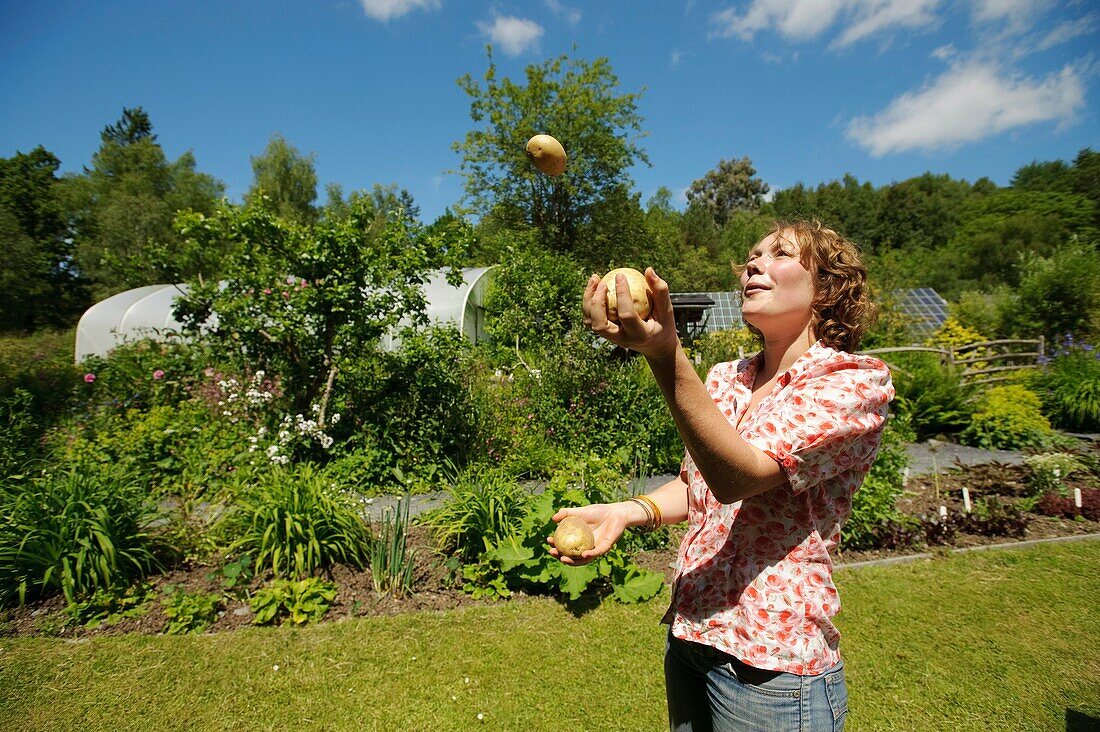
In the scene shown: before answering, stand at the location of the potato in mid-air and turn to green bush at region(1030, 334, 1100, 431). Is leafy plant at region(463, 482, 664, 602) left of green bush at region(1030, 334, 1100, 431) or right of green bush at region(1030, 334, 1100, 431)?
left

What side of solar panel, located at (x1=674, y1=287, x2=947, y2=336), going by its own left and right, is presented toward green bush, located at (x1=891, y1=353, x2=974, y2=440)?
front

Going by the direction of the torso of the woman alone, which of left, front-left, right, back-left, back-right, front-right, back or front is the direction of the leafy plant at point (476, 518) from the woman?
right

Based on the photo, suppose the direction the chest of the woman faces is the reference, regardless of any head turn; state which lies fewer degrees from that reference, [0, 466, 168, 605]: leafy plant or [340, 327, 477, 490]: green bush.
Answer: the leafy plant

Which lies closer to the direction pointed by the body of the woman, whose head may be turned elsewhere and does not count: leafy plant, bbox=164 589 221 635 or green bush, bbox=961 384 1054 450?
the leafy plant

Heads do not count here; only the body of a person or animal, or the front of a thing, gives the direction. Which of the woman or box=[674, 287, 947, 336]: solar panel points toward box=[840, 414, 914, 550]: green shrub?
the solar panel

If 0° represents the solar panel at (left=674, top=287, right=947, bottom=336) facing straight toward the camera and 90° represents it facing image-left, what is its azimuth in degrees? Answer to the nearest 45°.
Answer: approximately 0°

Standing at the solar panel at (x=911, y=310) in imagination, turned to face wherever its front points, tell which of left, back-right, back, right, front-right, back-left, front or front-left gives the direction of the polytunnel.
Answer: front-right

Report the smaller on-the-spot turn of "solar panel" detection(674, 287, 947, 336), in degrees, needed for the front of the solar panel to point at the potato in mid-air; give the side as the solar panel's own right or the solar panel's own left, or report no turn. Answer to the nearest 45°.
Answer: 0° — it already faces it

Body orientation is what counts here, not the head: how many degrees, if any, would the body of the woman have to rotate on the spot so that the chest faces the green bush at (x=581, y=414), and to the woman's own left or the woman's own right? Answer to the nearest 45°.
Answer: approximately 135° to the woman's own right

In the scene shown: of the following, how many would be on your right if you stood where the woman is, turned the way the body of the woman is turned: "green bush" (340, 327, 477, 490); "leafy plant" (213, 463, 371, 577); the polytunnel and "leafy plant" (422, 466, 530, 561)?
4

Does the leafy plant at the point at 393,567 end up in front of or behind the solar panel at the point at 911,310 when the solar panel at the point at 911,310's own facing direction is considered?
in front

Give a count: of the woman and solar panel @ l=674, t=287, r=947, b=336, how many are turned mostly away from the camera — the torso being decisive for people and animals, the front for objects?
0

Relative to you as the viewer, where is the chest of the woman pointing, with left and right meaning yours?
facing the viewer and to the left of the viewer

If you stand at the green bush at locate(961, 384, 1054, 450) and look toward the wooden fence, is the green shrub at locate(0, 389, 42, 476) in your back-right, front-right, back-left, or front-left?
back-left
